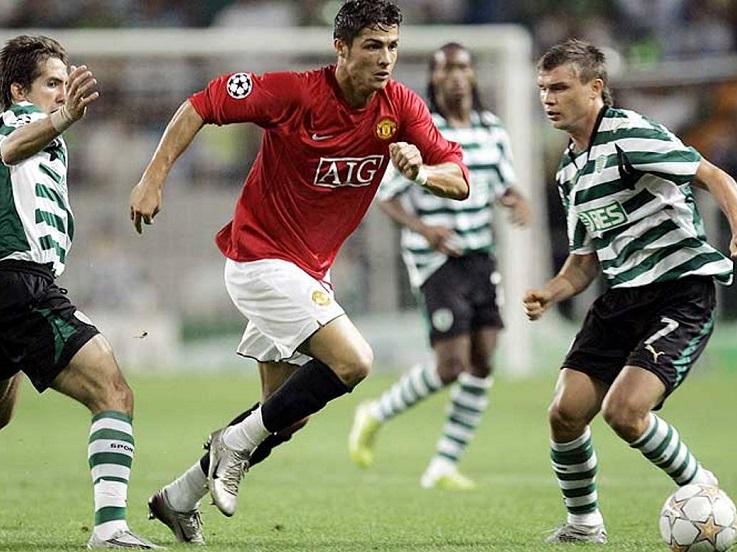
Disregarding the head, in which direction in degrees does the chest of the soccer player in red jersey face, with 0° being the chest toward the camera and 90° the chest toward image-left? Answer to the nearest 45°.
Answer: approximately 315°

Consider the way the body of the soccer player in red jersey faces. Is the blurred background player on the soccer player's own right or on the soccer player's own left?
on the soccer player's own left

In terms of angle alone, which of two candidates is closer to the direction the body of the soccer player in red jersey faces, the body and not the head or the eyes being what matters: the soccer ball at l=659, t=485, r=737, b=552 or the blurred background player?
the soccer ball

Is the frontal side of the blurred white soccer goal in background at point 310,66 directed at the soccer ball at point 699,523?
yes

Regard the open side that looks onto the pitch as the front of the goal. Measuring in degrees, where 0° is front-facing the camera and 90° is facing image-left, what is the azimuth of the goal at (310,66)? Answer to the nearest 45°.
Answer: approximately 0°
